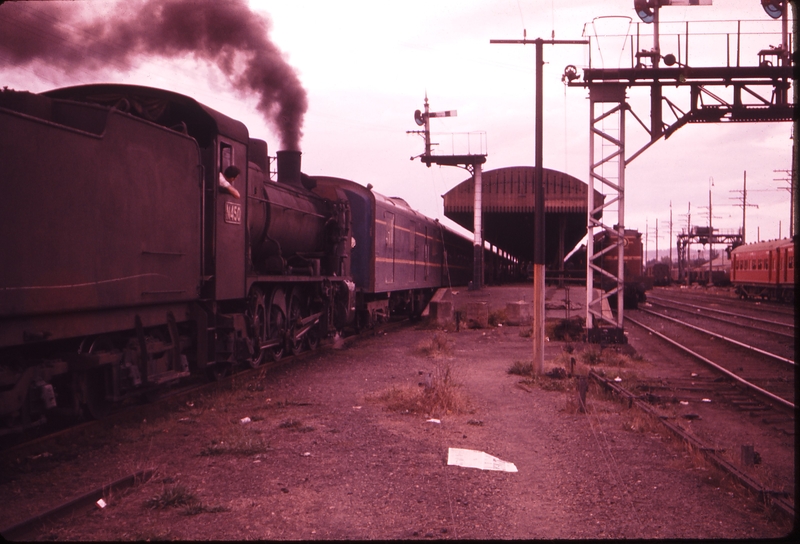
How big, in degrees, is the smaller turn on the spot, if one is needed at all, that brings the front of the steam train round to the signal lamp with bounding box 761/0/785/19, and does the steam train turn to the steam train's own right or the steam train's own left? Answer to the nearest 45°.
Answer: approximately 45° to the steam train's own right

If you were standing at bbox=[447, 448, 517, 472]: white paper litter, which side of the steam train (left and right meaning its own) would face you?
right

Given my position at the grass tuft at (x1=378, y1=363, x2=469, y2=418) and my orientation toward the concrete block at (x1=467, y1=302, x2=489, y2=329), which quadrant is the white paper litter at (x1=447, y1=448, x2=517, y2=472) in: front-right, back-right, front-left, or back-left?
back-right

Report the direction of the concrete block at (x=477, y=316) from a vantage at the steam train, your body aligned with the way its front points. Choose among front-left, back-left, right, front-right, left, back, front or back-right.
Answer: front

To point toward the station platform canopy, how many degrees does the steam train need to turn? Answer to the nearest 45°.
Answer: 0° — it already faces it

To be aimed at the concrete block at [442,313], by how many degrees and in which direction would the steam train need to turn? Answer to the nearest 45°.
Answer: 0° — it already faces it

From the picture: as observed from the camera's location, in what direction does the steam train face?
facing away from the viewer and to the right of the viewer

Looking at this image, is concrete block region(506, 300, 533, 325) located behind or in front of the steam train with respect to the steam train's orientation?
in front

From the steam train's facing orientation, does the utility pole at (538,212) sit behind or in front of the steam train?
in front
